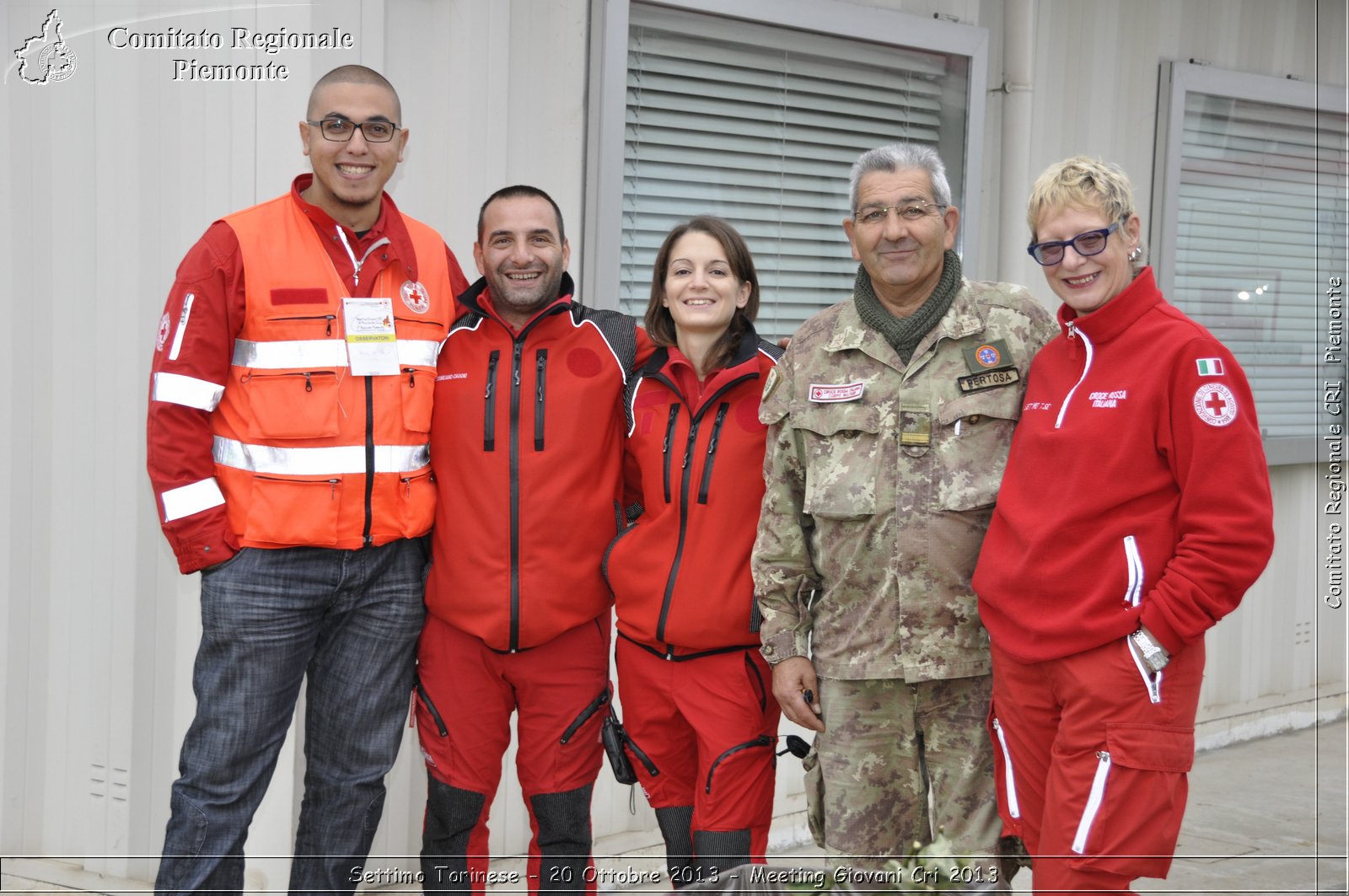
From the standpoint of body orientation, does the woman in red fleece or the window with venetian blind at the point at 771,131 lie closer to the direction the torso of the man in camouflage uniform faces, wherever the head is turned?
the woman in red fleece

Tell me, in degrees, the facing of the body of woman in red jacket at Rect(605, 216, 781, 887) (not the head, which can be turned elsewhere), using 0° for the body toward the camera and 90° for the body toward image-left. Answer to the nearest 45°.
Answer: approximately 0°

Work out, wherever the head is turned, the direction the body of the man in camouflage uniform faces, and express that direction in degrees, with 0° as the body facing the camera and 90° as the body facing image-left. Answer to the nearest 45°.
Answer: approximately 0°

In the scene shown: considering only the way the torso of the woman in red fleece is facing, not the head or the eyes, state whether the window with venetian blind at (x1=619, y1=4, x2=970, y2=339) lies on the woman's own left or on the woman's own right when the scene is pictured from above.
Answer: on the woman's own right

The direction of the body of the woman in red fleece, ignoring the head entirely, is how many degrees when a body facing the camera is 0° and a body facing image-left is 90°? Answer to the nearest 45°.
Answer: approximately 45°

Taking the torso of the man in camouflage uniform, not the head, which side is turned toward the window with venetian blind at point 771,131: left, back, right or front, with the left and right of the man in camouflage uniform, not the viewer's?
back
